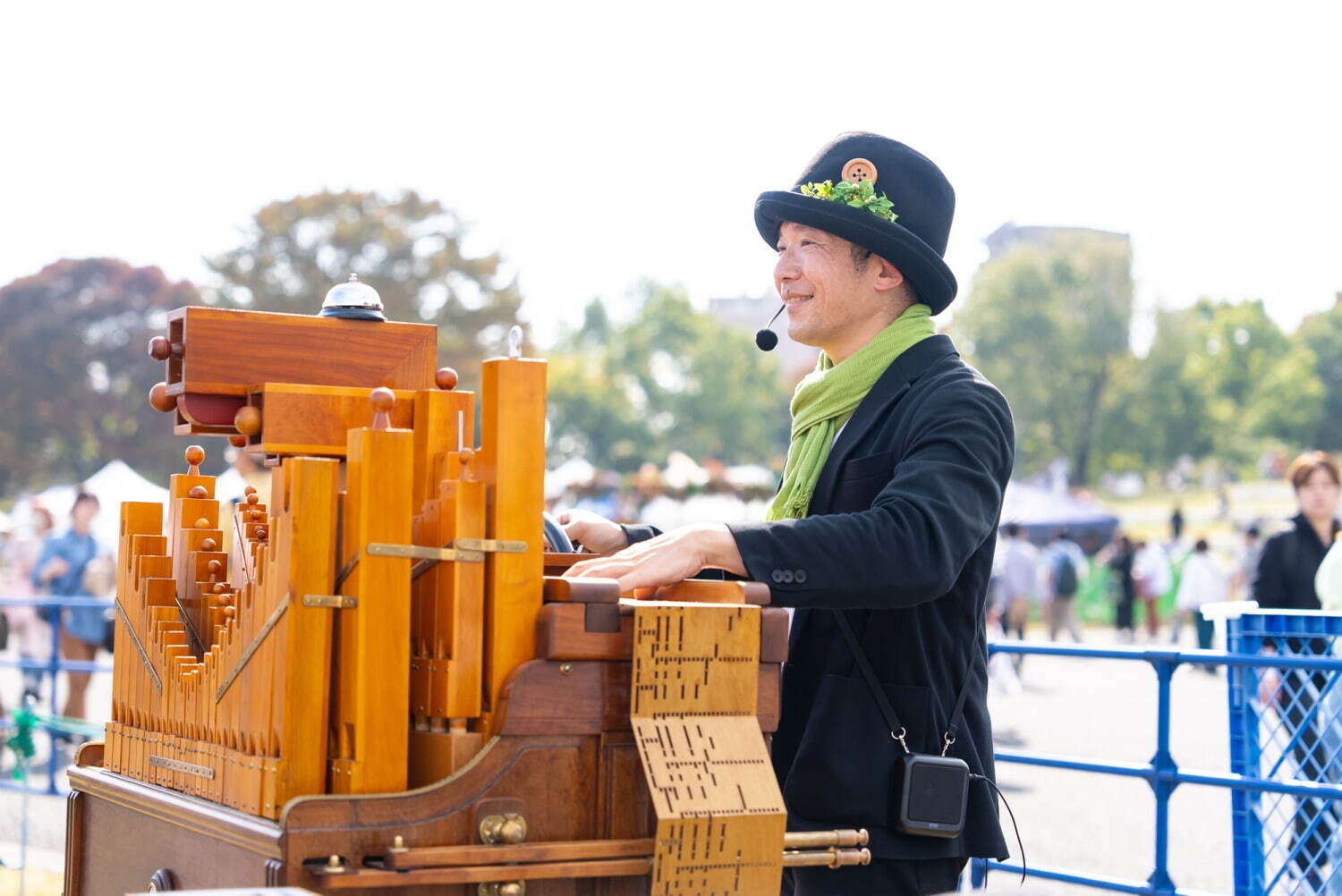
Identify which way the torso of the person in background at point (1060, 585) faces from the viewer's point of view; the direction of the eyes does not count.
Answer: away from the camera

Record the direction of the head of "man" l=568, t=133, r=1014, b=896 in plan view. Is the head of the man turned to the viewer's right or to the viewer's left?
to the viewer's left

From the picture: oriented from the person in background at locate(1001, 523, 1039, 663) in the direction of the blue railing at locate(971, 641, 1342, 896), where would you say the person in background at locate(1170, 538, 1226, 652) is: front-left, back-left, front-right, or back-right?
back-left

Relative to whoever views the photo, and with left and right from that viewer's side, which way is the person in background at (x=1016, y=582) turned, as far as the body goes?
facing away from the viewer

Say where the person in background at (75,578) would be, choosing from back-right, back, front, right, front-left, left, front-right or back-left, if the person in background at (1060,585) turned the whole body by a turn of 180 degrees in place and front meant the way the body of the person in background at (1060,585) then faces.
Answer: front-right

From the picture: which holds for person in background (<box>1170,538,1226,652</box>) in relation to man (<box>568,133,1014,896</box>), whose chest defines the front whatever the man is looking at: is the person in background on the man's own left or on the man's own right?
on the man's own right

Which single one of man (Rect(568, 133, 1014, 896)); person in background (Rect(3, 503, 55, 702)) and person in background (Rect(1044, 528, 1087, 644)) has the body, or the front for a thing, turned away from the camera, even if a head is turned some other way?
person in background (Rect(1044, 528, 1087, 644))

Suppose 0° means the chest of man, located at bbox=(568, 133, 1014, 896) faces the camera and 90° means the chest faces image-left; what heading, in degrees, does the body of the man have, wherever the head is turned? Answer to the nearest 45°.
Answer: approximately 90°

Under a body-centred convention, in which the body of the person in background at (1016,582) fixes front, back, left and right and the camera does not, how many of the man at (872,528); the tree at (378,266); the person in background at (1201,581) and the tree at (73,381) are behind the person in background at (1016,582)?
1
